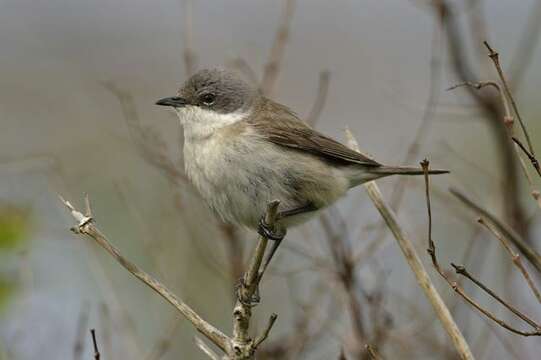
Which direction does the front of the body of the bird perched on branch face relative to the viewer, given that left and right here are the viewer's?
facing to the left of the viewer
